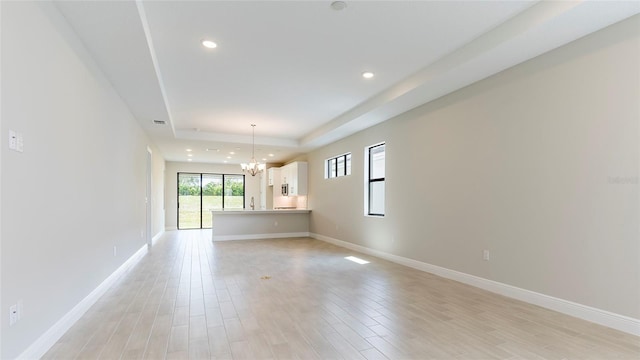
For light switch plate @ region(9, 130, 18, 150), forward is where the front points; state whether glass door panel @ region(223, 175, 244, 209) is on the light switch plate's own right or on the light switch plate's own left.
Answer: on the light switch plate's own left

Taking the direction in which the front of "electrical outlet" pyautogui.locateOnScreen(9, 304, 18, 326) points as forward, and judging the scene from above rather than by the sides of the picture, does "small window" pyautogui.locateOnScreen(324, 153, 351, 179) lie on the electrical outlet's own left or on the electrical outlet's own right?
on the electrical outlet's own left

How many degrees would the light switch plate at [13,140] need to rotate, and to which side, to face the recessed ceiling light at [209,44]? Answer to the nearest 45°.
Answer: approximately 90° to its left

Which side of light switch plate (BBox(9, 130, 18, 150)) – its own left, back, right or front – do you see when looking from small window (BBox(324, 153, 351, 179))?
left

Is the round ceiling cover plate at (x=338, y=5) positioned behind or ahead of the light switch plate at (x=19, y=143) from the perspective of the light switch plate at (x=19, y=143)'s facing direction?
ahead

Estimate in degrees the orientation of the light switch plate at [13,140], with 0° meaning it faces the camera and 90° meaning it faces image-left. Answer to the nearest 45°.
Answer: approximately 315°

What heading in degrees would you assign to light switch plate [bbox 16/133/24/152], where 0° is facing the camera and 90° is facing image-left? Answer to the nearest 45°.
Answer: approximately 315°

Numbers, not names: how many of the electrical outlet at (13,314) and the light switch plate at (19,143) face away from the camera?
0

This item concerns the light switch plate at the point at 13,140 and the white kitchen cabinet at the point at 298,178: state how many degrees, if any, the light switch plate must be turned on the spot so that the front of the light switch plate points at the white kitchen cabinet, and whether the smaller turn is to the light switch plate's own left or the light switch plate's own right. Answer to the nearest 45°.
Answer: approximately 90° to the light switch plate's own left
